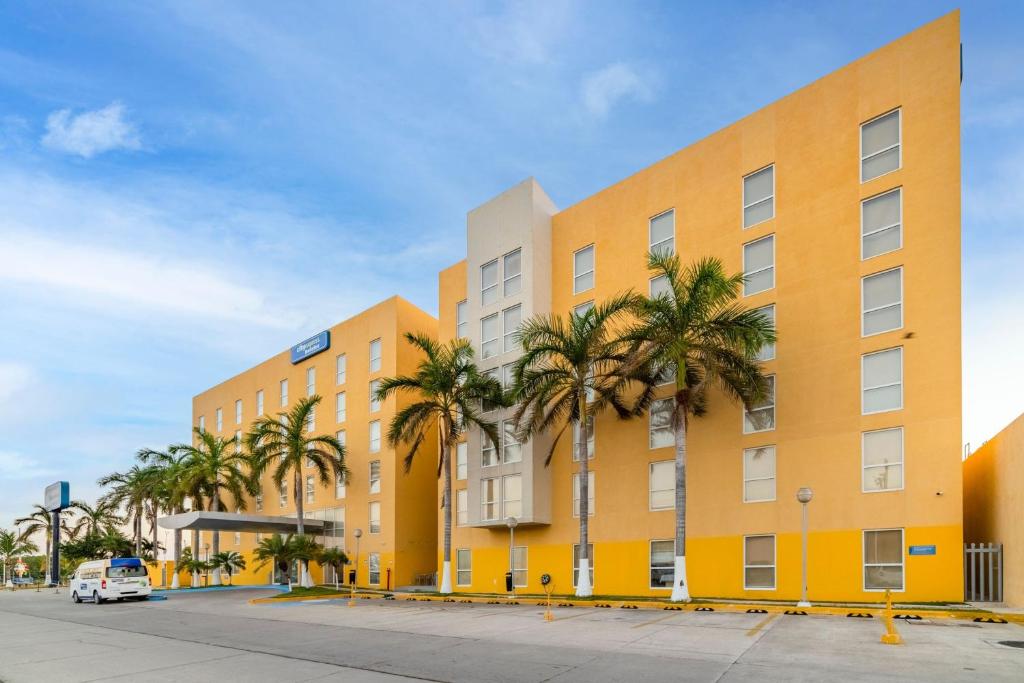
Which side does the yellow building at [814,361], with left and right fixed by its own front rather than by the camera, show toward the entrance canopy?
right

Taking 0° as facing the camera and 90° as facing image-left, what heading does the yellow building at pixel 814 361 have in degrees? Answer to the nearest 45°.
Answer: approximately 45°

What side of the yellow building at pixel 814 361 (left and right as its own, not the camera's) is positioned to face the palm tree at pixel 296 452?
right

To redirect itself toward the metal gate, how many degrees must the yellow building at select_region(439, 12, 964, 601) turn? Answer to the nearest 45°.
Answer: approximately 90° to its left

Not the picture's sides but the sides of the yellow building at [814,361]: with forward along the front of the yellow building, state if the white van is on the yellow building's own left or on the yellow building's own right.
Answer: on the yellow building's own right
